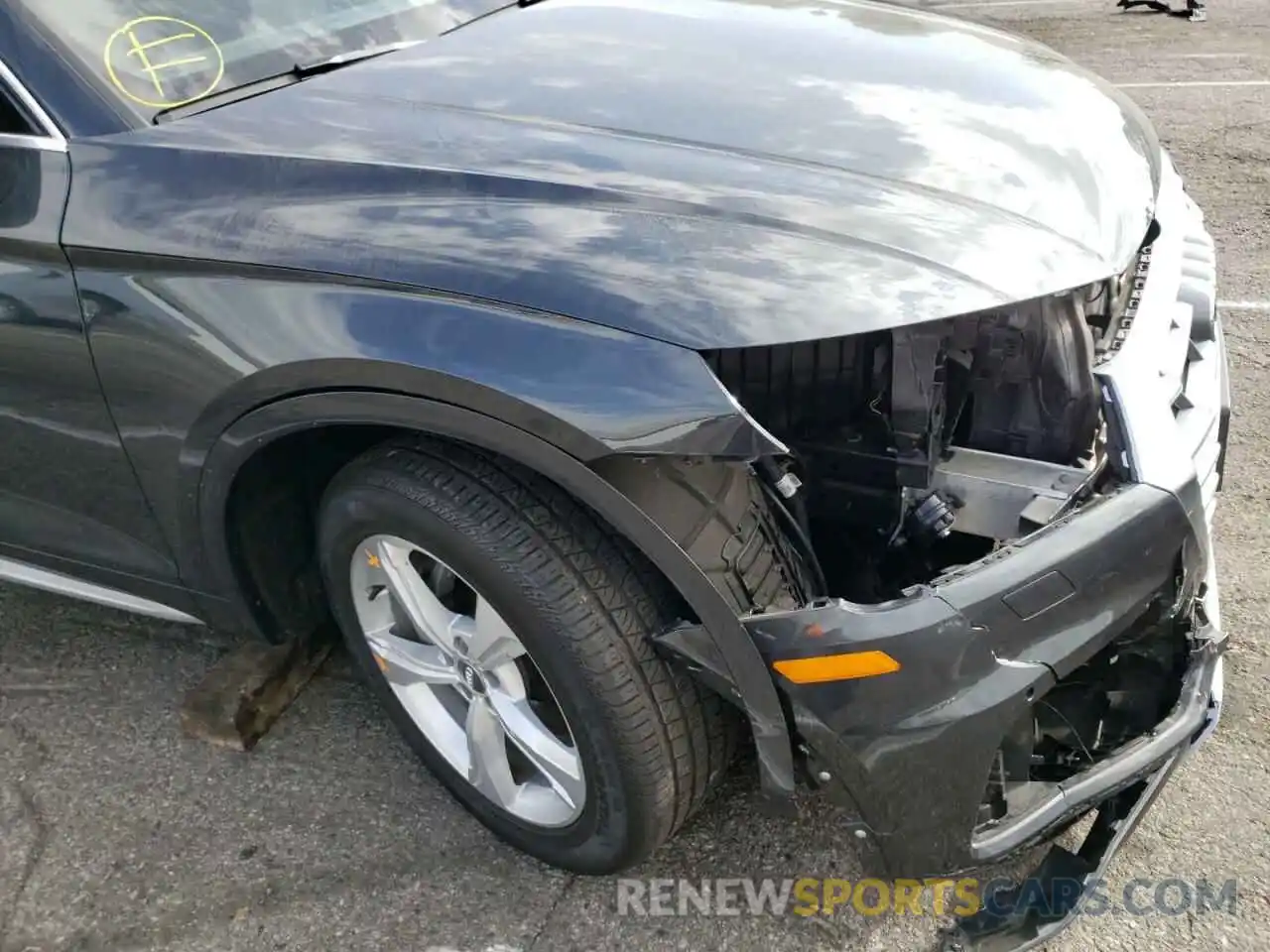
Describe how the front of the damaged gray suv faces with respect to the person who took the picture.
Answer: facing the viewer and to the right of the viewer
